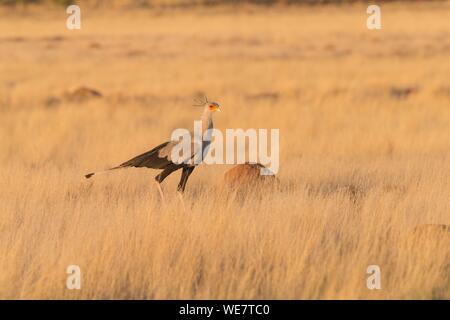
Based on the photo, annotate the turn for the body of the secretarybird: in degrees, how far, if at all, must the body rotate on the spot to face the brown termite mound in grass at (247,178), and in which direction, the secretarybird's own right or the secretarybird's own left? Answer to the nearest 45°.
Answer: approximately 45° to the secretarybird's own left

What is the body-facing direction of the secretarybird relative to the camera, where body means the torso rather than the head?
to the viewer's right
